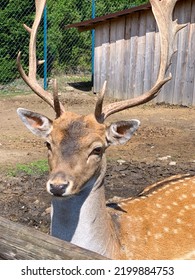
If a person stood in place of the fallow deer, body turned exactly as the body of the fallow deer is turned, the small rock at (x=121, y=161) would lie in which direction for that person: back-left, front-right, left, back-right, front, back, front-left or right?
back-right

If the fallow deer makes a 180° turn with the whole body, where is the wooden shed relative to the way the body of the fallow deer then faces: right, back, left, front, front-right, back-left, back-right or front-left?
front-left

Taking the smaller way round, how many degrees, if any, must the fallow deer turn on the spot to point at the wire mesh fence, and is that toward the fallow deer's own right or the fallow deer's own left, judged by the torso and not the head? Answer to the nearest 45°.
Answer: approximately 135° to the fallow deer's own right

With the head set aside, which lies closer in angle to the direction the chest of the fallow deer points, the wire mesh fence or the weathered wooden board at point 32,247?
the weathered wooden board

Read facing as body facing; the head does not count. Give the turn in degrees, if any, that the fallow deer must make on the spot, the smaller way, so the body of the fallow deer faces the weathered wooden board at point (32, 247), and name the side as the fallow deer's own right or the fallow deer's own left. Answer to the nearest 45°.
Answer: approximately 45° to the fallow deer's own left

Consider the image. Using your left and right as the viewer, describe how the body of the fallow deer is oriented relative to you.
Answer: facing the viewer and to the left of the viewer
